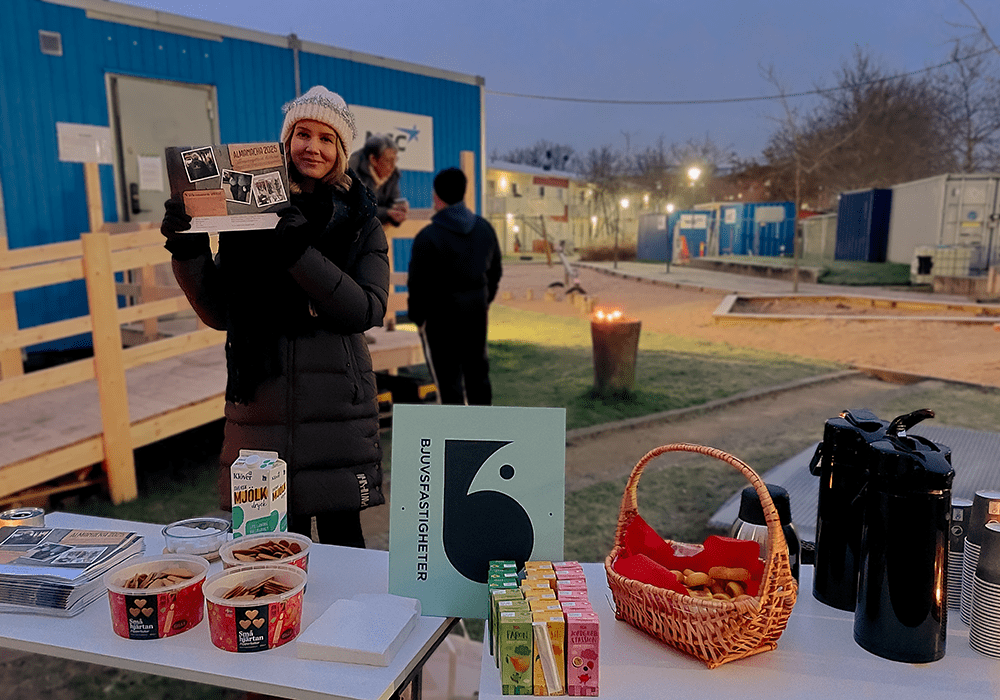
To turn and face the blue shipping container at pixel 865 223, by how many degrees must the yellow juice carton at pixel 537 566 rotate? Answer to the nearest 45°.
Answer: approximately 135° to its left

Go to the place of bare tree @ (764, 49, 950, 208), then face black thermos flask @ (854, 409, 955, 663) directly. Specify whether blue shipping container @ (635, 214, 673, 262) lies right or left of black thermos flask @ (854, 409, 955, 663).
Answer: right

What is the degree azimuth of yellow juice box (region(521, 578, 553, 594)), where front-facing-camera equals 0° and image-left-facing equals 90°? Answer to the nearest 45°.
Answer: approximately 0°

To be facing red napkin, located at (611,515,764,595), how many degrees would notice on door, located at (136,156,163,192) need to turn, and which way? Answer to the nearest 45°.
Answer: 0° — it already faces it

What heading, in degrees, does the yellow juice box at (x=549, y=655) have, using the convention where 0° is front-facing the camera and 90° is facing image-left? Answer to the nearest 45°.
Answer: approximately 0°

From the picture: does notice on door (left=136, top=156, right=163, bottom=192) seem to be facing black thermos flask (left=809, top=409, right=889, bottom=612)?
yes

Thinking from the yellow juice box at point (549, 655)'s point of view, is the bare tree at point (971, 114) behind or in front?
behind

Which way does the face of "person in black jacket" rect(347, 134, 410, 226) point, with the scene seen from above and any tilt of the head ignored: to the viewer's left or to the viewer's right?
to the viewer's right

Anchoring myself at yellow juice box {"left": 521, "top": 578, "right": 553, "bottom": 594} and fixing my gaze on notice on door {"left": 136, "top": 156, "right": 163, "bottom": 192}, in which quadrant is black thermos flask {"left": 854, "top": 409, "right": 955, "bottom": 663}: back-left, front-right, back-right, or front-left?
back-right

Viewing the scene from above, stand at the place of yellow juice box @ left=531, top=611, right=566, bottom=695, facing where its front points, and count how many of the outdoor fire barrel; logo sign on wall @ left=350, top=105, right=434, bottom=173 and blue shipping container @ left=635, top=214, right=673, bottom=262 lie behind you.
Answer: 3
